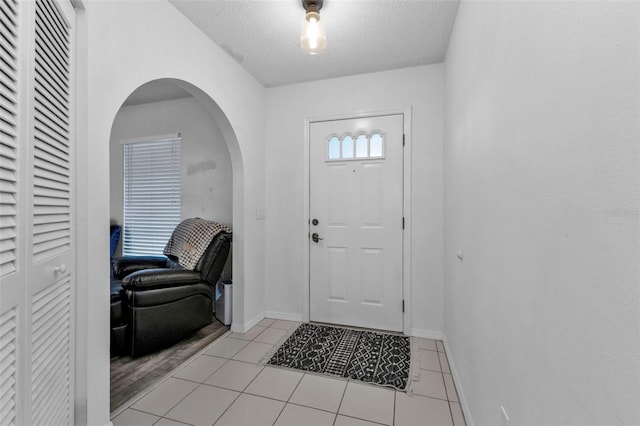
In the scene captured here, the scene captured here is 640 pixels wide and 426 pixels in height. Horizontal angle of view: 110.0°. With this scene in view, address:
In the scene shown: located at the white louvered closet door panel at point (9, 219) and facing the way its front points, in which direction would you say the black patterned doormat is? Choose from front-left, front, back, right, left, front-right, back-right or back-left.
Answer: front

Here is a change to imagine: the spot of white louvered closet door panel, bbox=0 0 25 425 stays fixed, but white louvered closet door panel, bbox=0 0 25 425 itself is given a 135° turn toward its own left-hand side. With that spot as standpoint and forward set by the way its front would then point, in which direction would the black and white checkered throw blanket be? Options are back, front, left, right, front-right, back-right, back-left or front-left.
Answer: right

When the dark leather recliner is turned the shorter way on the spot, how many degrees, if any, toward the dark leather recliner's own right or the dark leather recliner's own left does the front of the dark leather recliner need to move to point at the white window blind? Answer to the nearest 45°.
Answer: approximately 135° to the dark leather recliner's own right

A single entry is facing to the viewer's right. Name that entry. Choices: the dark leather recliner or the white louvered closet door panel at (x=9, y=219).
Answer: the white louvered closet door panel

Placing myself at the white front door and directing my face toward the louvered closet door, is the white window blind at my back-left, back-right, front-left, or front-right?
front-right

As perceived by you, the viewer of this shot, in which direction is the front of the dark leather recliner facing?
facing the viewer and to the left of the viewer

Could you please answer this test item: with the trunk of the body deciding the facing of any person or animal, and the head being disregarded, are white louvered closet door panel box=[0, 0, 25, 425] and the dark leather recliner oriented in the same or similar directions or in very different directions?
very different directions

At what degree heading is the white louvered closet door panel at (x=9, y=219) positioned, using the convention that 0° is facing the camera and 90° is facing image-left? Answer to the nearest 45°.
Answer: approximately 270°

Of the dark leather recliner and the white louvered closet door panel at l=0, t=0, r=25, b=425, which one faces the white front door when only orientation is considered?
the white louvered closet door panel
